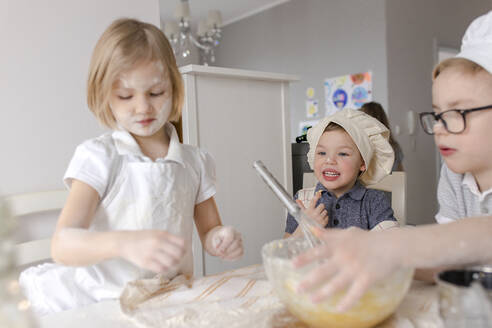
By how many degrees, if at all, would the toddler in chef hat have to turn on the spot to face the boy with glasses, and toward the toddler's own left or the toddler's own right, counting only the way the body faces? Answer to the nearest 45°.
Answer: approximately 45° to the toddler's own left

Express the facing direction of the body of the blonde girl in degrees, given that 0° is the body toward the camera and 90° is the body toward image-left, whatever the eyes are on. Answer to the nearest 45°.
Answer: approximately 315°

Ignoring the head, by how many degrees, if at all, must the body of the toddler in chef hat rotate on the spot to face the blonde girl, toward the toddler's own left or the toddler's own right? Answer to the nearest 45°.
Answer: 0° — they already face them

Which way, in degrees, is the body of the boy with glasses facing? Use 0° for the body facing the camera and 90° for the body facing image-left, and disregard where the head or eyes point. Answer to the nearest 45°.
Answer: approximately 45°

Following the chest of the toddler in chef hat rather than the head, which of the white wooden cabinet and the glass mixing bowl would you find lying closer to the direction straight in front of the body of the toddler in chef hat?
the glass mixing bowl

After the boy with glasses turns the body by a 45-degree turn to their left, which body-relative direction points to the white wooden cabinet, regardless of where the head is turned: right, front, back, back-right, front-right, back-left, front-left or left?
back-right

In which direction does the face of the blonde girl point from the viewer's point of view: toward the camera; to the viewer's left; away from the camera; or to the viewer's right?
toward the camera

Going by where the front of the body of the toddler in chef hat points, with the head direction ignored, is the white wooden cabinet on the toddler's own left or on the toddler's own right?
on the toddler's own right

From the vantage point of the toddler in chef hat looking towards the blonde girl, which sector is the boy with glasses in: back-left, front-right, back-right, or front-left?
front-left

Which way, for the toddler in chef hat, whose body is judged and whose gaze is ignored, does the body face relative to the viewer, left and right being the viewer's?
facing the viewer and to the left of the viewer

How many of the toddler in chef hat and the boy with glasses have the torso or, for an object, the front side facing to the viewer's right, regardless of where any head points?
0

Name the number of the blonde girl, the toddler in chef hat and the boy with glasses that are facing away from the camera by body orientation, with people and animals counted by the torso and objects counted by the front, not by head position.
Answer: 0
